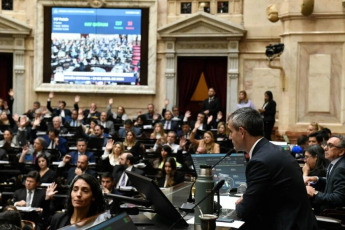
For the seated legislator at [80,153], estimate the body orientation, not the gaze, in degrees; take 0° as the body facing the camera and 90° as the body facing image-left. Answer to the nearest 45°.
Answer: approximately 0°

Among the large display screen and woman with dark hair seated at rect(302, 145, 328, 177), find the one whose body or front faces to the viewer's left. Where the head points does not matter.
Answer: the woman with dark hair seated

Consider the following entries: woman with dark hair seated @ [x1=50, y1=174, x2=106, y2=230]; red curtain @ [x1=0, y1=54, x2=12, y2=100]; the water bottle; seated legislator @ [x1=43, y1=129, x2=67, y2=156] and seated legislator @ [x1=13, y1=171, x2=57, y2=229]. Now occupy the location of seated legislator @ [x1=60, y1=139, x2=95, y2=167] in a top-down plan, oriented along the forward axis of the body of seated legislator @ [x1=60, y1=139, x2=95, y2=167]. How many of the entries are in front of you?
3

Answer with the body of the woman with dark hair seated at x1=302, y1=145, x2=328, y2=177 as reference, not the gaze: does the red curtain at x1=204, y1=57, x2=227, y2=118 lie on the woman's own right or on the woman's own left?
on the woman's own right

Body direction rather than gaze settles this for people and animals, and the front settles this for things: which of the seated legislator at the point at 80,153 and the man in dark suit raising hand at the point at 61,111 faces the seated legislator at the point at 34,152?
the man in dark suit raising hand

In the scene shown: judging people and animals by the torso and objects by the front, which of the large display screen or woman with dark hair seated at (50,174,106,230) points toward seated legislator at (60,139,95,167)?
the large display screen

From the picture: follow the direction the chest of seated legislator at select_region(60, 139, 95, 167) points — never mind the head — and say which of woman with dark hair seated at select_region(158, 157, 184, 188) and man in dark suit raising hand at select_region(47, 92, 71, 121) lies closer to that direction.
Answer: the woman with dark hair seated

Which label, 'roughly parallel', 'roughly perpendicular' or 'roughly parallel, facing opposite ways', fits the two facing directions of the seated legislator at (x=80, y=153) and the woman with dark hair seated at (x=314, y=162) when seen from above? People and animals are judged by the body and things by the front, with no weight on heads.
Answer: roughly perpendicular

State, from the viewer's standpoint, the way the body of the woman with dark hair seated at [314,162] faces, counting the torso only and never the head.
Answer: to the viewer's left
